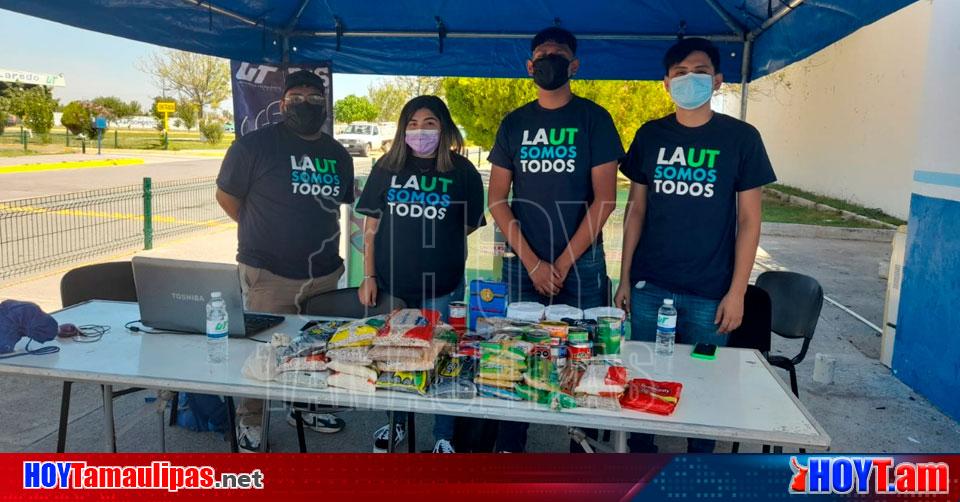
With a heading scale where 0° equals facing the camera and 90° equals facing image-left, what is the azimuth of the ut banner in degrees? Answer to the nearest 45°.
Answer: approximately 0°

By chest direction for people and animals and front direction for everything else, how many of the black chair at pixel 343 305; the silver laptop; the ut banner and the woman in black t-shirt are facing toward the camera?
3

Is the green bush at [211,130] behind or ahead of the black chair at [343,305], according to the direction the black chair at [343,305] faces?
behind

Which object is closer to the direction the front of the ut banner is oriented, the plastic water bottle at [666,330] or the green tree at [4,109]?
the plastic water bottle

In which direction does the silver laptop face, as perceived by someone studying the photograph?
facing away from the viewer and to the right of the viewer

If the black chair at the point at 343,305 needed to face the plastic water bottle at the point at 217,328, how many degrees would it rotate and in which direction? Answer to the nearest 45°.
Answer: approximately 45° to its right

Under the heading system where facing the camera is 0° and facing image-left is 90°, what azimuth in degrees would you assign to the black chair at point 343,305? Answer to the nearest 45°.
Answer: approximately 0°
